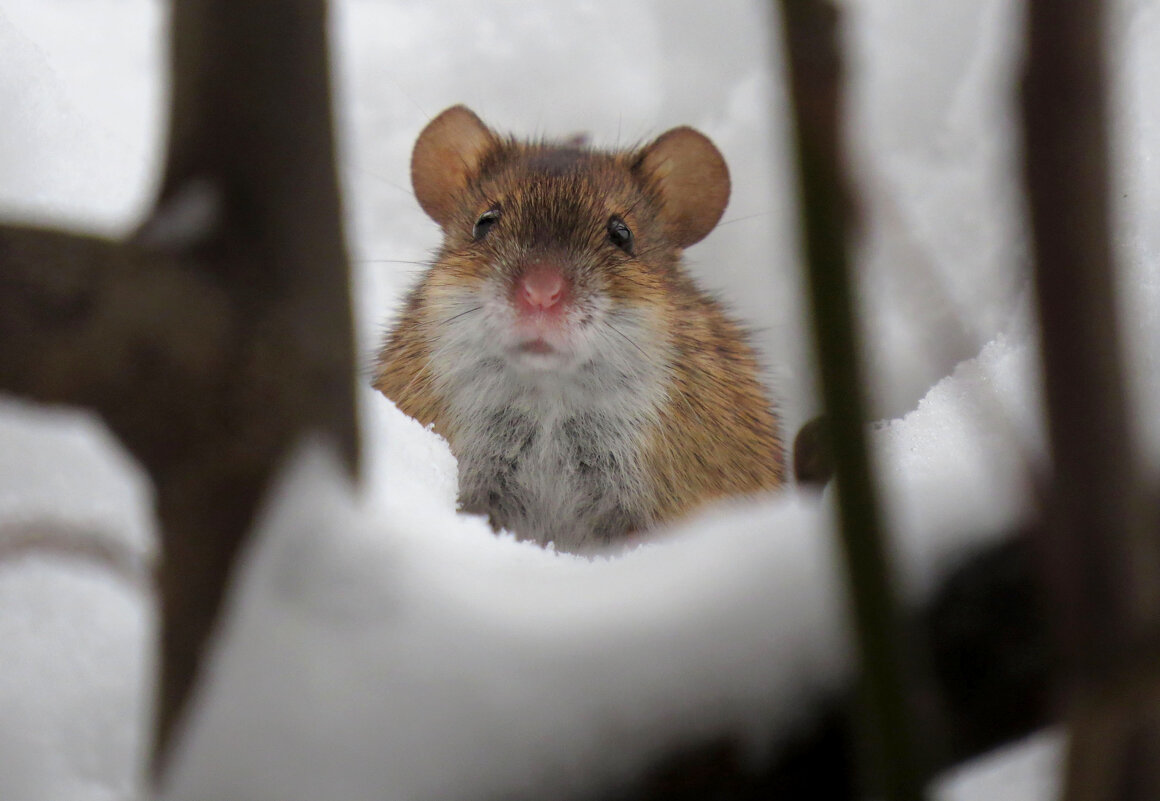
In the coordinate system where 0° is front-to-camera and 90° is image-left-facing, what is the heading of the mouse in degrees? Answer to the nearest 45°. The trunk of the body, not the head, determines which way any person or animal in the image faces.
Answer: approximately 0°

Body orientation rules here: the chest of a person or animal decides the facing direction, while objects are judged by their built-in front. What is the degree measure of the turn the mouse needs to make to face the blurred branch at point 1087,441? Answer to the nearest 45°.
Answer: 0° — it already faces it

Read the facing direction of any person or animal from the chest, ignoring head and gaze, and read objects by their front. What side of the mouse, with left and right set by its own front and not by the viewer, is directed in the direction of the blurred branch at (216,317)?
front
